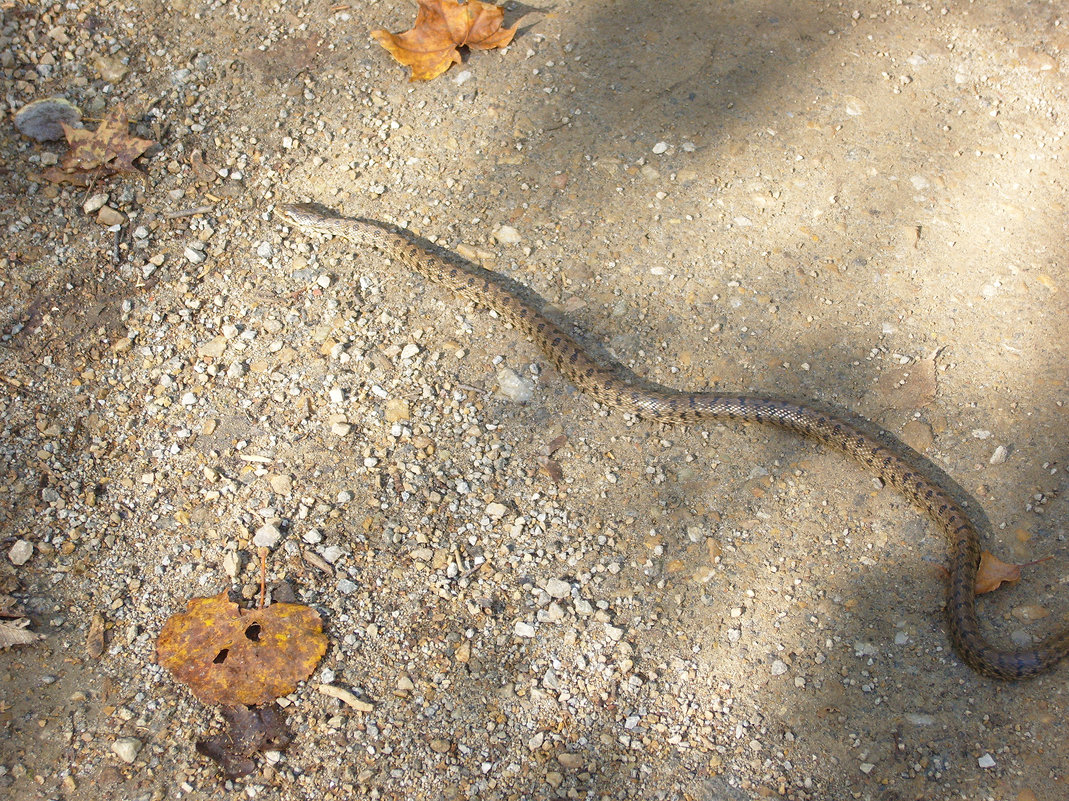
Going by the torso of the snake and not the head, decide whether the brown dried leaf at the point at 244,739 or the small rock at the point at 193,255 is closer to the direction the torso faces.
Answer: the small rock

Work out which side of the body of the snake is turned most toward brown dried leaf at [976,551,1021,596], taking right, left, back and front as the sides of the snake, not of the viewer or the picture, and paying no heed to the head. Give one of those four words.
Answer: back

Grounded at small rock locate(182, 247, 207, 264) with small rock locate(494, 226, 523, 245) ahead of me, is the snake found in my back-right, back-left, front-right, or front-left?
front-right

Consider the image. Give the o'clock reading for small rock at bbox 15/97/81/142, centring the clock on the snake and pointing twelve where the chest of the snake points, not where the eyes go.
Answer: The small rock is roughly at 12 o'clock from the snake.

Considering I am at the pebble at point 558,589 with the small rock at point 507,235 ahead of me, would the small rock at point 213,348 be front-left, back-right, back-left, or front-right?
front-left

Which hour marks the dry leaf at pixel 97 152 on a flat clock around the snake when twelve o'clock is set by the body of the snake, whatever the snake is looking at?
The dry leaf is roughly at 12 o'clock from the snake.

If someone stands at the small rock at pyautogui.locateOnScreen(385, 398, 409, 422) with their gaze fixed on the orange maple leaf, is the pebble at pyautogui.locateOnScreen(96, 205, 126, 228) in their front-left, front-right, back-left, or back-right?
front-left

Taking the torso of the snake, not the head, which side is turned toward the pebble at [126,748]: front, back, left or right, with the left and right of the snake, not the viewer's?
left

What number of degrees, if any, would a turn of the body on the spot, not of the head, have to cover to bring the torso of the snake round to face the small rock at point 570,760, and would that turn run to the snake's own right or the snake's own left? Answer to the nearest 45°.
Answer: approximately 90° to the snake's own left

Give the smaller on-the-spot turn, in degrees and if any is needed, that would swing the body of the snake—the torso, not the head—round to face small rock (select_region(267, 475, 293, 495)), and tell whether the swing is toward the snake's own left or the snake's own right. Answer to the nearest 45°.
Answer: approximately 45° to the snake's own left

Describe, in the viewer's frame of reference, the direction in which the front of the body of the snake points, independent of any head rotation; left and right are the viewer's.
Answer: facing away from the viewer and to the left of the viewer

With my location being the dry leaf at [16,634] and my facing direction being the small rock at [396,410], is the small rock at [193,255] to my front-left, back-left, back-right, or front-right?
front-left

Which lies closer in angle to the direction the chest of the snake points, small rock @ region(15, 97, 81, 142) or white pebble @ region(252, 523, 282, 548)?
the small rock

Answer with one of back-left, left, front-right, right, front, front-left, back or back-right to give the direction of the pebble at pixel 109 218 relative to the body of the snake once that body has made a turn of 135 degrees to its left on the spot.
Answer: back-right

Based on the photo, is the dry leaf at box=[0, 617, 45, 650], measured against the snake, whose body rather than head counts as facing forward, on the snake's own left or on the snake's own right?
on the snake's own left
